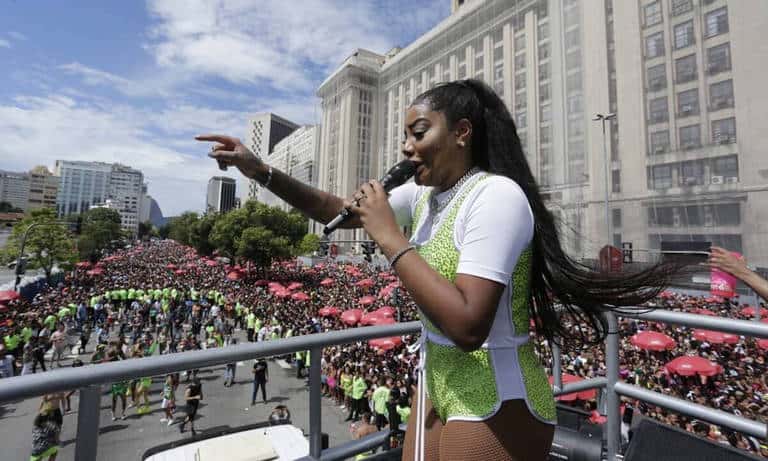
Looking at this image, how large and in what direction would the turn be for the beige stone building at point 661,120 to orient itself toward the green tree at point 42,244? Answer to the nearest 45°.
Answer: approximately 45° to its right

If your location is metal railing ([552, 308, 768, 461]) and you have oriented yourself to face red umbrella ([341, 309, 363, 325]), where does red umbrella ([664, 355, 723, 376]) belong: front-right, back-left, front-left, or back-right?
front-right

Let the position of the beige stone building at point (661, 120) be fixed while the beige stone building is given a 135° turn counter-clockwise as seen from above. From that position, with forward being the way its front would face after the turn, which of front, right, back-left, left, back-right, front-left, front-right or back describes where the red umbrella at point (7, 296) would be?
back-right

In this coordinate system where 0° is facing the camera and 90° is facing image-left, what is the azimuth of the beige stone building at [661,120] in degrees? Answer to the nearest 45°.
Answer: approximately 45°

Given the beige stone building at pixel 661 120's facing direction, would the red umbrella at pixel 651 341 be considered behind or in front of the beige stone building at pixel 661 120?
in front

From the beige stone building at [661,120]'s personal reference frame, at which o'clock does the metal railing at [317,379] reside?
The metal railing is roughly at 11 o'clock from the beige stone building.

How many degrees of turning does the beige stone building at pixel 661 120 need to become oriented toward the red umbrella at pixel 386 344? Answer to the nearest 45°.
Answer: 0° — it already faces it

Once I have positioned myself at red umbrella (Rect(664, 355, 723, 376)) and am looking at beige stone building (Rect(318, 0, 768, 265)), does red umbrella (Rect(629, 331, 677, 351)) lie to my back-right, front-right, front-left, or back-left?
front-left

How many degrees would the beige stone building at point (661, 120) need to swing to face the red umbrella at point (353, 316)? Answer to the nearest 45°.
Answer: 0° — it already faces it

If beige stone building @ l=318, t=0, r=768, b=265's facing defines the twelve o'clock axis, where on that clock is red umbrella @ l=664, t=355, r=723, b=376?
The red umbrella is roughly at 11 o'clock from the beige stone building.

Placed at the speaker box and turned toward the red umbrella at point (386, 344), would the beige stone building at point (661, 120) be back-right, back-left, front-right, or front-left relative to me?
front-right
